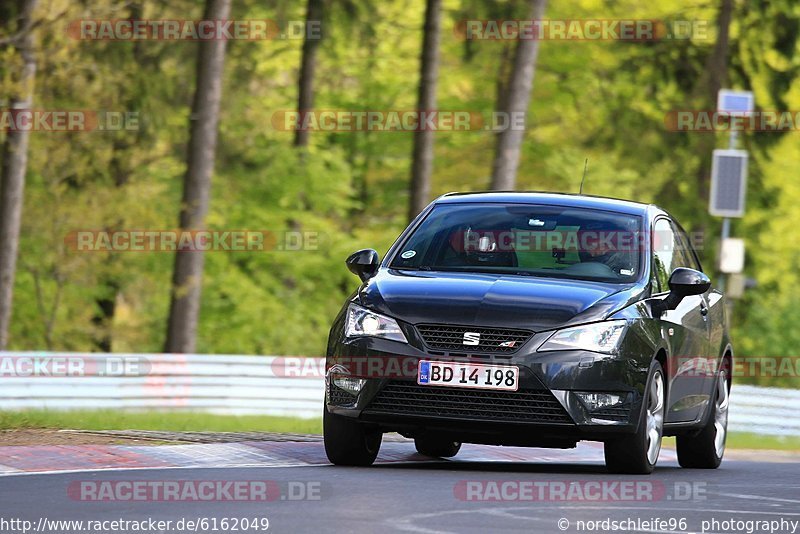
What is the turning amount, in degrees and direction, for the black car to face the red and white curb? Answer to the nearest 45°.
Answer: approximately 90° to its right

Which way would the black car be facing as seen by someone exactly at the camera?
facing the viewer

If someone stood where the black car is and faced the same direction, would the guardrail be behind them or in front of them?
behind
